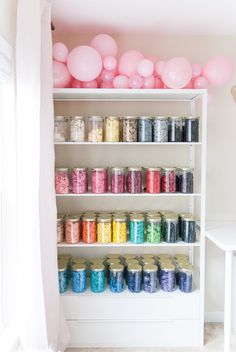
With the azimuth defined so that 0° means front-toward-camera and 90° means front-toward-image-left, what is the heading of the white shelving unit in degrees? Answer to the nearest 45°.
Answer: approximately 0°
